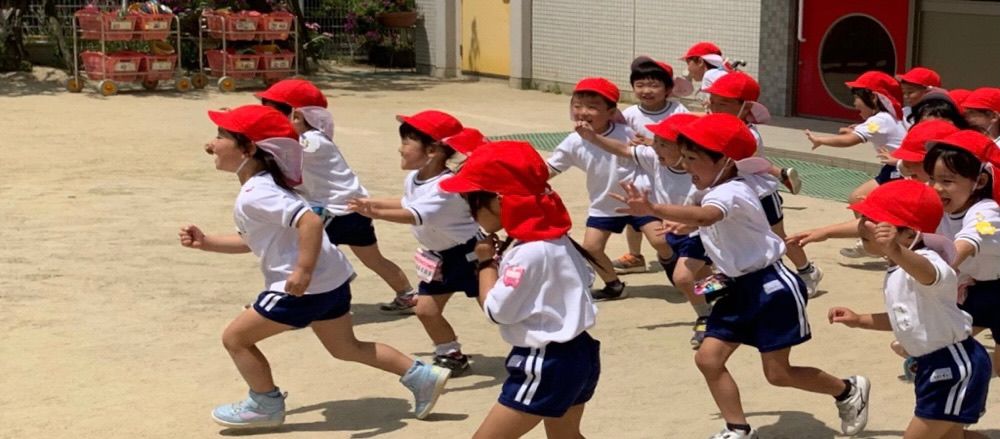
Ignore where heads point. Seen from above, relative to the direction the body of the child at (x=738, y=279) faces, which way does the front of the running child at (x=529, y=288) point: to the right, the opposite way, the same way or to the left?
the same way

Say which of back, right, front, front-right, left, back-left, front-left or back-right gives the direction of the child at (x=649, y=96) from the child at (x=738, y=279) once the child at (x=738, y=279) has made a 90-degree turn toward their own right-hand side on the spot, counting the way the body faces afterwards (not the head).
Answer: front

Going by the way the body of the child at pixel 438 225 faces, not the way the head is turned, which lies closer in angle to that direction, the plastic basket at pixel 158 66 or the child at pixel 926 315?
the plastic basket

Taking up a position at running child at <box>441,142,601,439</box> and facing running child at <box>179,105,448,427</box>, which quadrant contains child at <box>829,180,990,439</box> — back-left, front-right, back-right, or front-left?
back-right

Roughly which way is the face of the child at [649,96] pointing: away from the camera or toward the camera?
toward the camera

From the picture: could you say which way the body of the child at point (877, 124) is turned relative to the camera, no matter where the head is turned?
to the viewer's left

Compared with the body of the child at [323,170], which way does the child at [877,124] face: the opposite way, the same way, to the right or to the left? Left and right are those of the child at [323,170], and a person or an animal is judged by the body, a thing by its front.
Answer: the same way

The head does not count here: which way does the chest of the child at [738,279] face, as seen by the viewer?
to the viewer's left

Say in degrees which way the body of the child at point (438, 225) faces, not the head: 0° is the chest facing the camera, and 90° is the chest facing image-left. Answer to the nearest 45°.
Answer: approximately 90°

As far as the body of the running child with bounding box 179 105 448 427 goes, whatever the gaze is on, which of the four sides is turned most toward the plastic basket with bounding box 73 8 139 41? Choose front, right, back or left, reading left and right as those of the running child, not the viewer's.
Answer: right

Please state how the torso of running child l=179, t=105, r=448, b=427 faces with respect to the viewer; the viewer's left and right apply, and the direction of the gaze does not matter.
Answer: facing to the left of the viewer

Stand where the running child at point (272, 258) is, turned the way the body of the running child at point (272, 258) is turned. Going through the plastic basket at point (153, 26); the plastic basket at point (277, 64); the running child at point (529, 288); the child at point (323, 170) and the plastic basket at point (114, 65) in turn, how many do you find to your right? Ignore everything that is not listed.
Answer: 4

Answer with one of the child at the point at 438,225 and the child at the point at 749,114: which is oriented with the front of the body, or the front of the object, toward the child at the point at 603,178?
the child at the point at 749,114

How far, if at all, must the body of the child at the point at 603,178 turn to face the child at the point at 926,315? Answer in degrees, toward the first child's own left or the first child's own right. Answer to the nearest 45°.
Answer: approximately 45° to the first child's own left

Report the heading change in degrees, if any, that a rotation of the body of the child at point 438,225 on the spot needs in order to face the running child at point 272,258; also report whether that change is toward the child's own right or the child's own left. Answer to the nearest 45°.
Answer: approximately 45° to the child's own left

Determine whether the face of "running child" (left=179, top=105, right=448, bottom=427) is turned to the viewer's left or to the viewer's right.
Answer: to the viewer's left

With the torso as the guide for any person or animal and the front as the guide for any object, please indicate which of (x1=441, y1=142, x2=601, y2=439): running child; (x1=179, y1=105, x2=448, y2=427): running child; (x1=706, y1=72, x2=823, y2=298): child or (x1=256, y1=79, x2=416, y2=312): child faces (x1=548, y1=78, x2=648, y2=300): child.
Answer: (x1=706, y1=72, x2=823, y2=298): child

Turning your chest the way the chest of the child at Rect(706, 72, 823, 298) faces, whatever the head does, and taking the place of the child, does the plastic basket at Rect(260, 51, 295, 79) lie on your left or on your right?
on your right

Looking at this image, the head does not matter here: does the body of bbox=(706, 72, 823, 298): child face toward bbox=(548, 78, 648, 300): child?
yes
